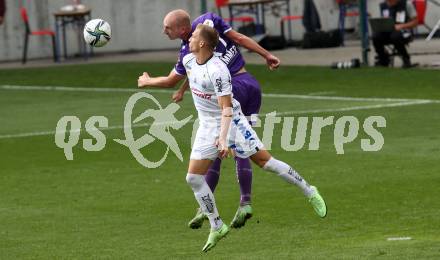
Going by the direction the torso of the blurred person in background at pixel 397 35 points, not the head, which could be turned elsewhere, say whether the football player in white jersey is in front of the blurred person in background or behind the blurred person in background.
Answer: in front

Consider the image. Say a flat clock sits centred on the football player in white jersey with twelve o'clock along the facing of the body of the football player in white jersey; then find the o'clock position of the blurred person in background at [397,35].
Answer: The blurred person in background is roughly at 5 o'clock from the football player in white jersey.

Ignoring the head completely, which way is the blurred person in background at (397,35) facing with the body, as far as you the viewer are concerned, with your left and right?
facing the viewer and to the left of the viewer

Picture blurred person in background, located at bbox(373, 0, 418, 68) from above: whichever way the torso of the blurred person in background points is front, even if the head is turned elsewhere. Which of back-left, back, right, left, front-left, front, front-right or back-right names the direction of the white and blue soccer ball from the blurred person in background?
front-left

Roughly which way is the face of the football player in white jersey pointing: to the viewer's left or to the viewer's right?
to the viewer's left

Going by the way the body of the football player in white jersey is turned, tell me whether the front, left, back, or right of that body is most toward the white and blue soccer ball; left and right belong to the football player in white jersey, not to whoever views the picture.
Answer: right

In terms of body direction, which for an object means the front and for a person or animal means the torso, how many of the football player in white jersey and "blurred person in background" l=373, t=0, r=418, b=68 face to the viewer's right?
0
